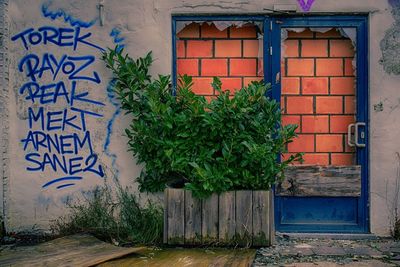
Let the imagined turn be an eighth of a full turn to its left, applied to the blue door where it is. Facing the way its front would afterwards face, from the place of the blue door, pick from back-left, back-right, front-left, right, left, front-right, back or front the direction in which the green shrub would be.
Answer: right

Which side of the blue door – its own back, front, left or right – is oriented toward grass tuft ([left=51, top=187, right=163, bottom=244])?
right

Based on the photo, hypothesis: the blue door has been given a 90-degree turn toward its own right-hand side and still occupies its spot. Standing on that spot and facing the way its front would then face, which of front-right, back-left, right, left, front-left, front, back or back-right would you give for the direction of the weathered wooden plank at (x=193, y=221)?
front-left

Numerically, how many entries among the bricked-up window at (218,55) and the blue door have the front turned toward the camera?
2

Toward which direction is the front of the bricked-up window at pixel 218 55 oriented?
toward the camera

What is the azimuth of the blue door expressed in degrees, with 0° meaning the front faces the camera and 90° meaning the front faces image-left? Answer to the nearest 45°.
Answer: approximately 0°

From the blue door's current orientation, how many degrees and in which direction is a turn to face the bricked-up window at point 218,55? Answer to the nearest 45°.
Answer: approximately 90° to its right
